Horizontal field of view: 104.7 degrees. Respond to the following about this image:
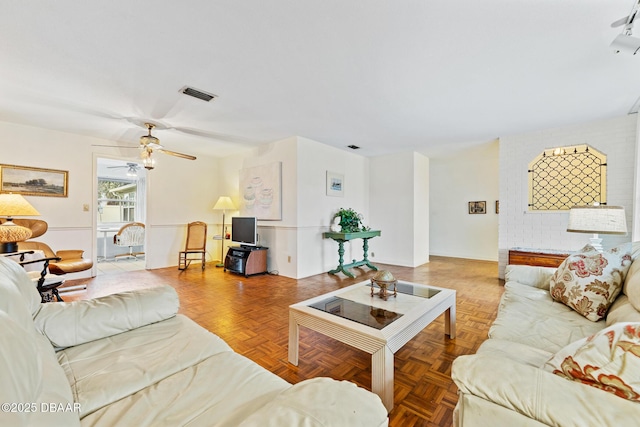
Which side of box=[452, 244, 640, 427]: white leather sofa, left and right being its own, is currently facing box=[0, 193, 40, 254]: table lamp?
front

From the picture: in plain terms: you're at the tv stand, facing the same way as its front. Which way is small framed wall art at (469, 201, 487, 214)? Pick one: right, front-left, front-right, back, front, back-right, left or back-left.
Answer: back-left

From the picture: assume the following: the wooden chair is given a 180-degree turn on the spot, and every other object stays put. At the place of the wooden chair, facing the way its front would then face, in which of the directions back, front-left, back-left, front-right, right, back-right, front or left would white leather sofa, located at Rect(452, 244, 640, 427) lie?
back-right

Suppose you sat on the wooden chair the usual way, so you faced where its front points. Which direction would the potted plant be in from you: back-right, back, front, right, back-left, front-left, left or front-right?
left

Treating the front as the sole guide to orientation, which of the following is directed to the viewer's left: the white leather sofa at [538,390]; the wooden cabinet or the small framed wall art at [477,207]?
the white leather sofa

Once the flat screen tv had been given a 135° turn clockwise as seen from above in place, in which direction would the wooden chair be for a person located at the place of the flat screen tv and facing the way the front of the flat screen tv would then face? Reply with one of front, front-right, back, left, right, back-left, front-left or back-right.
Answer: front-left

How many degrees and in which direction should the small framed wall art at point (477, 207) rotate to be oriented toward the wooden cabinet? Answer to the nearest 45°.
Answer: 0° — it already faces it

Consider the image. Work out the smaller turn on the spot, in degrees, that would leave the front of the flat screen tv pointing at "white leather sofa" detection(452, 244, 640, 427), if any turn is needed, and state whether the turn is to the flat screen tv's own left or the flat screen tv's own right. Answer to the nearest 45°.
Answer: approximately 45° to the flat screen tv's own left

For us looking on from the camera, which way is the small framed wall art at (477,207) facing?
facing the viewer

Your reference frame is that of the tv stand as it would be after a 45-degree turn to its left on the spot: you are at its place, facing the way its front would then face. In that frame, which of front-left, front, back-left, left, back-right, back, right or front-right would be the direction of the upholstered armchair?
right

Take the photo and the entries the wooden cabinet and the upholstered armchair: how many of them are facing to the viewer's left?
0

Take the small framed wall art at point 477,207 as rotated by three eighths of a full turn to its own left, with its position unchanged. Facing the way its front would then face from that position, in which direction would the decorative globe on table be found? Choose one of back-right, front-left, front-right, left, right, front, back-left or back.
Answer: back-right

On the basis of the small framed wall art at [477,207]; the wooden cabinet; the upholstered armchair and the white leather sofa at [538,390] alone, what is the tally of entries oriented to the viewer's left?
1

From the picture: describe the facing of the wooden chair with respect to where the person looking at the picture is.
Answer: facing the viewer and to the left of the viewer

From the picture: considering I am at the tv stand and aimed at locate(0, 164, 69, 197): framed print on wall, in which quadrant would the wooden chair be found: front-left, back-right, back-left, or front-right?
front-right

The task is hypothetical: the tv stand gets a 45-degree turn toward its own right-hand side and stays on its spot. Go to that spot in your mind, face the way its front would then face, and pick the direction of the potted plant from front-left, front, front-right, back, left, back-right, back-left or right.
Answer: back

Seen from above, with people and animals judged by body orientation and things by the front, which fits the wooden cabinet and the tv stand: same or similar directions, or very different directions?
same or similar directions

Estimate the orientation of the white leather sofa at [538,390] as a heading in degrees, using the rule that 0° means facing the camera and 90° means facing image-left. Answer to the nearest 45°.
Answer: approximately 90°

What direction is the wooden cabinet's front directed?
toward the camera
